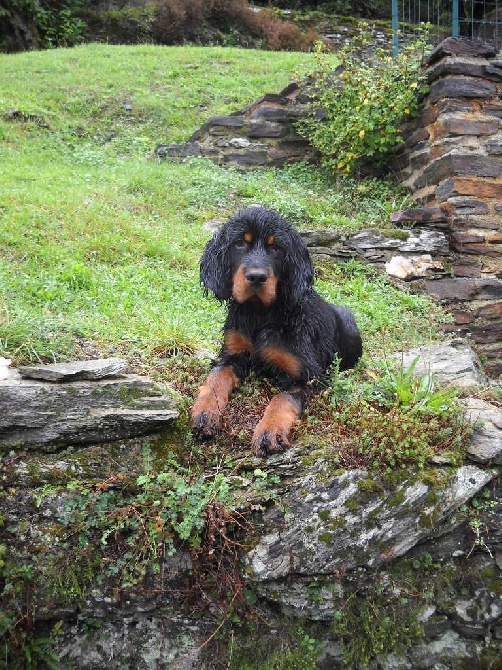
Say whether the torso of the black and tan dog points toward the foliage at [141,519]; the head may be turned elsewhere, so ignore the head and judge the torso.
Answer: yes

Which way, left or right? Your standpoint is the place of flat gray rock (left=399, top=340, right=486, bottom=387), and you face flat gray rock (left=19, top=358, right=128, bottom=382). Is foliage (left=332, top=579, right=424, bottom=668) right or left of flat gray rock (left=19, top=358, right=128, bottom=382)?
left

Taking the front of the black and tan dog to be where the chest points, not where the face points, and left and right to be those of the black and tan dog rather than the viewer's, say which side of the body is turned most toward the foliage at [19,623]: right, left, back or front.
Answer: front

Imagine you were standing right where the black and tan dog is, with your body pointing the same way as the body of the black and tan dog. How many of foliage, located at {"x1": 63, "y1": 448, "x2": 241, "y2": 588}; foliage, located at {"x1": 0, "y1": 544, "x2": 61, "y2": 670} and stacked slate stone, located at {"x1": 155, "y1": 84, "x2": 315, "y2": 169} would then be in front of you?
2

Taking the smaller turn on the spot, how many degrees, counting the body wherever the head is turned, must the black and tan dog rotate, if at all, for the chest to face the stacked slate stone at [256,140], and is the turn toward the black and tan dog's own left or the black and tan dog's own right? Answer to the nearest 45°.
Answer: approximately 135° to the black and tan dog's own right

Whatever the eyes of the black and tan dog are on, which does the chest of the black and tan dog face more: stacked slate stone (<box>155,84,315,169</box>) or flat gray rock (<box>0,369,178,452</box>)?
the flat gray rock

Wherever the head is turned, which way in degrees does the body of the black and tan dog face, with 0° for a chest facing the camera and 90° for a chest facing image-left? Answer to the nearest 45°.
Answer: approximately 45°

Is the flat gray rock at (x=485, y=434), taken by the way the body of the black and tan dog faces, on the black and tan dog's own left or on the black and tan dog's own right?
on the black and tan dog's own left

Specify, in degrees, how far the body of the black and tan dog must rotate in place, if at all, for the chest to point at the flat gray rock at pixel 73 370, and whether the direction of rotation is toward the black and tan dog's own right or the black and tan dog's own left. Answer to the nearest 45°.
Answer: approximately 45° to the black and tan dog's own right

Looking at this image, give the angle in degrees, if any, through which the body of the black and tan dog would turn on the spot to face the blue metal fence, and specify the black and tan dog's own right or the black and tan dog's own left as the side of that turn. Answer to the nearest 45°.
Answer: approximately 135° to the black and tan dog's own right
